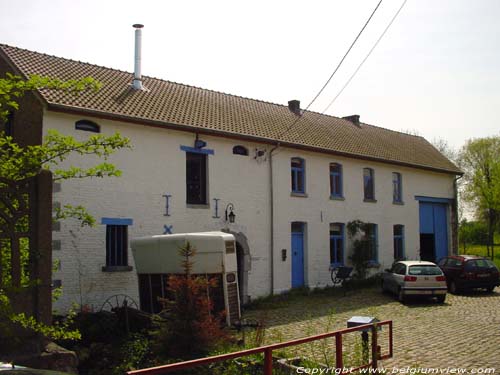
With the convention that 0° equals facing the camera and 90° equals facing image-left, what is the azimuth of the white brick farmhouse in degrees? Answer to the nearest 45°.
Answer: approximately 315°

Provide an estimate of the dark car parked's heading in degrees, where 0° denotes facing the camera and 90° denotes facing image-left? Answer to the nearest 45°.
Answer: approximately 135°

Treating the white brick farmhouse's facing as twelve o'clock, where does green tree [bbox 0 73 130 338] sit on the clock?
The green tree is roughly at 2 o'clock from the white brick farmhouse.

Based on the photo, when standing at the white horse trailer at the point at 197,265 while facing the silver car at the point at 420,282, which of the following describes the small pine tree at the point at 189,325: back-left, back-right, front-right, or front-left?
back-right

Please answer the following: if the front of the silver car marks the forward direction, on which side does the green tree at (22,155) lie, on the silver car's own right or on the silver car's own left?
on the silver car's own left

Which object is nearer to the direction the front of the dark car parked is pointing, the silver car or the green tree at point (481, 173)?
the green tree

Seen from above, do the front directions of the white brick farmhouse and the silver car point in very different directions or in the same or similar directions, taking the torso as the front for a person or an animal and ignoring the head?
very different directions

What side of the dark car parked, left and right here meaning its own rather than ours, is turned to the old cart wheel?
left

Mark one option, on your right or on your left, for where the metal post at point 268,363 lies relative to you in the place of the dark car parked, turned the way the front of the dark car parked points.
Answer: on your left

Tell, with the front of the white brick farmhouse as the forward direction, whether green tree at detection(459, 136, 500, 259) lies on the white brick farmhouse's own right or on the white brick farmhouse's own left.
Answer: on the white brick farmhouse's own left

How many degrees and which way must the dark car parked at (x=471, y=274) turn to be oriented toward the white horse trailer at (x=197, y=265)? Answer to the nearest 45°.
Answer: approximately 90° to its left

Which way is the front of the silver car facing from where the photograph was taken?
facing away from the viewer and to the left of the viewer
